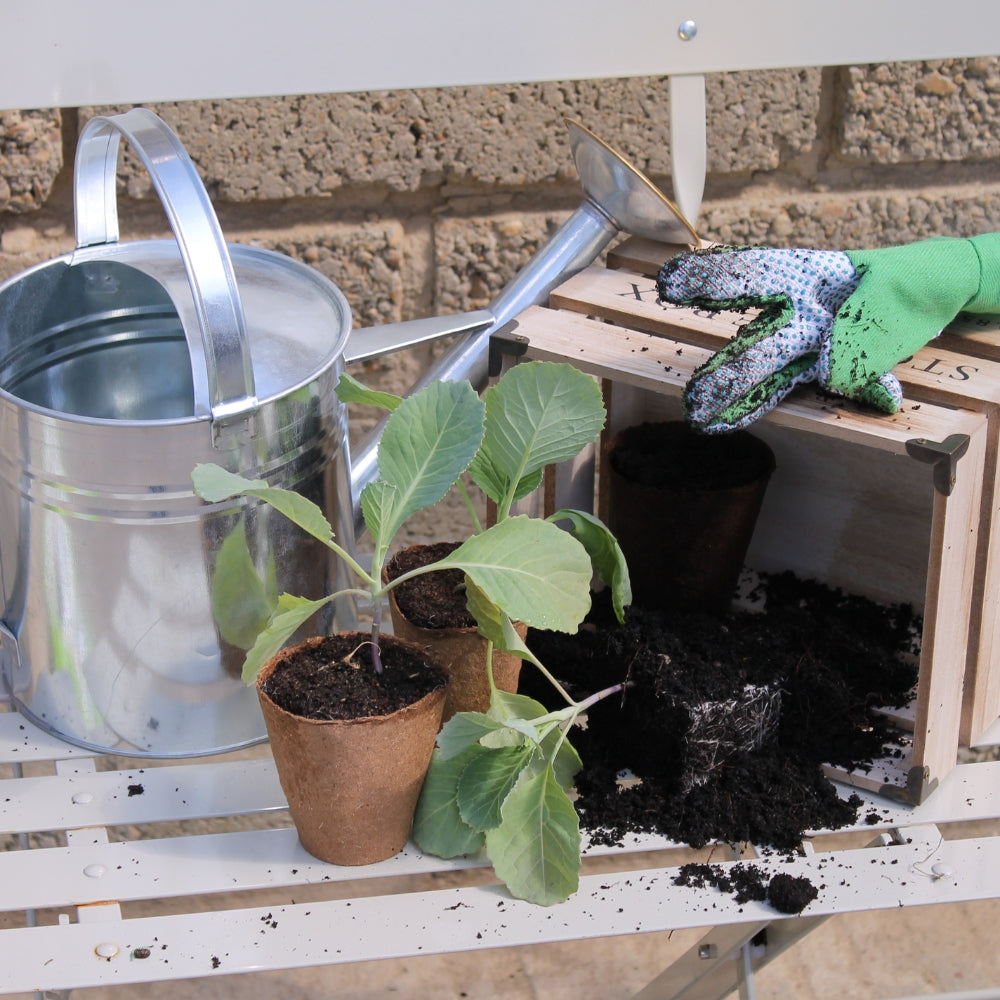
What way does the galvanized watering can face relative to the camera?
to the viewer's right

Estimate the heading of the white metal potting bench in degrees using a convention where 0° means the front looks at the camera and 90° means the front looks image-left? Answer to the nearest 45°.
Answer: approximately 0°
